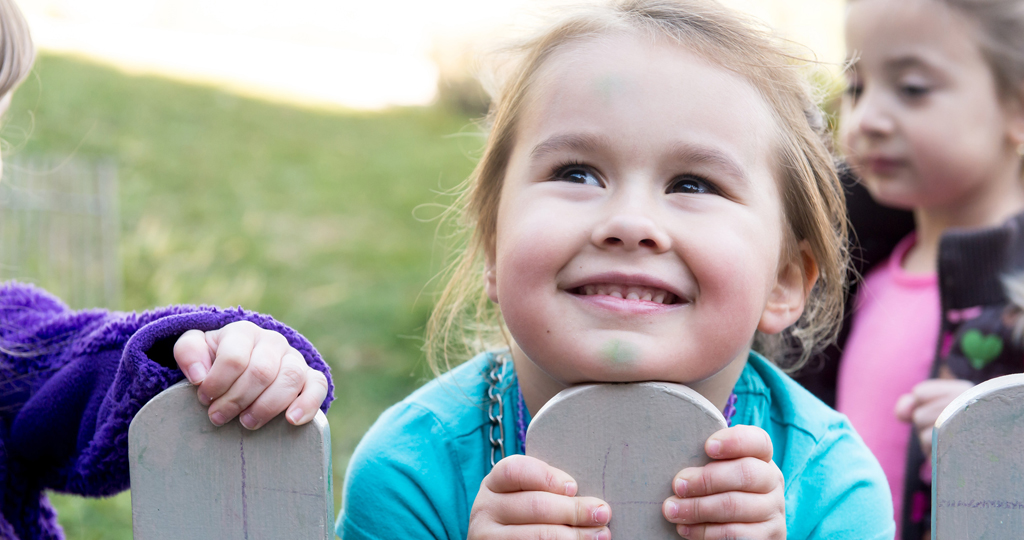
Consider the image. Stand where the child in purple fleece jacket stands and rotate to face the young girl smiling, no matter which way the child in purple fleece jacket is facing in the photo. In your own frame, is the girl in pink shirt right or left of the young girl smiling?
left

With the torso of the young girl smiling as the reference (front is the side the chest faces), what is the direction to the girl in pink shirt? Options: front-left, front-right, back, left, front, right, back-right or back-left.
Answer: back-left

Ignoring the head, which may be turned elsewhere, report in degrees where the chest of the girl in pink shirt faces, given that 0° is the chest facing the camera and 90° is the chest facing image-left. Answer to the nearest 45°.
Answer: approximately 45°

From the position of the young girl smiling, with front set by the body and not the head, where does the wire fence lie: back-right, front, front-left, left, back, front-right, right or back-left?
back-right

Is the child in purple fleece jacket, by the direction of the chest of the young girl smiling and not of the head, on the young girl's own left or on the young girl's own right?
on the young girl's own right

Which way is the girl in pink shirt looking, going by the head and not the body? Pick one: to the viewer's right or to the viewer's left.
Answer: to the viewer's left

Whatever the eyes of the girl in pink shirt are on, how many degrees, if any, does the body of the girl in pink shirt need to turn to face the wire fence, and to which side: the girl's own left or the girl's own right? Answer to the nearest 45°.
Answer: approximately 45° to the girl's own right

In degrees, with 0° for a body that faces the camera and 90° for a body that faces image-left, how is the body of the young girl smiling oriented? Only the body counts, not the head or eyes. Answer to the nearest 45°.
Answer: approximately 0°
